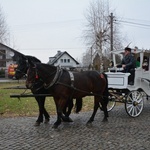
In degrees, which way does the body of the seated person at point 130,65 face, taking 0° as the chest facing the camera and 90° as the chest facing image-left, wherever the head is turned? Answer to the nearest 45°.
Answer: approximately 90°

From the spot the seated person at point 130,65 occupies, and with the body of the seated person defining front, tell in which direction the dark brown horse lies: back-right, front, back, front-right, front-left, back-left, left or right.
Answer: front-left
